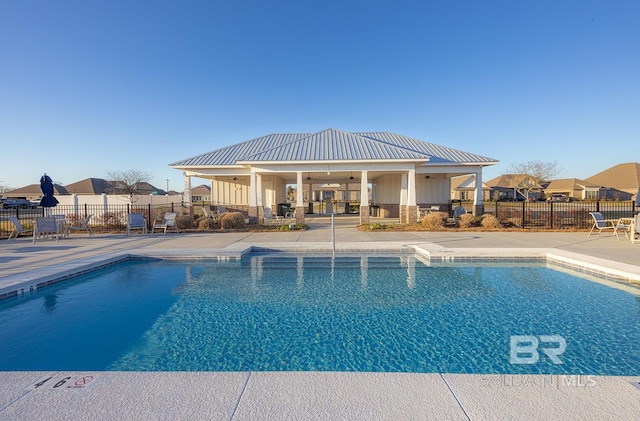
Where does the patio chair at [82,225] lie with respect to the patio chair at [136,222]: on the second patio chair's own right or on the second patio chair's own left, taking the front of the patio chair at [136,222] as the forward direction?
on the second patio chair's own right

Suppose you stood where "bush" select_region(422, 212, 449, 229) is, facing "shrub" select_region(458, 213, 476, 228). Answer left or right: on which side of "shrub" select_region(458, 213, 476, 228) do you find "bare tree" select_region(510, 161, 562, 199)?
left

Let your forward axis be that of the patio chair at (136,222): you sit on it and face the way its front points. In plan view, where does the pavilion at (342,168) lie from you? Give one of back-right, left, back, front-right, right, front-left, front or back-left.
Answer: left

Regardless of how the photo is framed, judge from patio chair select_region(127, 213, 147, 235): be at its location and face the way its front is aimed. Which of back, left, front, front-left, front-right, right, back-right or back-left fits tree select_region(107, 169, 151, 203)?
back

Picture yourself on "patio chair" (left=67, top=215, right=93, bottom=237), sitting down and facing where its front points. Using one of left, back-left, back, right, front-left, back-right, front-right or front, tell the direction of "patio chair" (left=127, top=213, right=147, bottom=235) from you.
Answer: back-left

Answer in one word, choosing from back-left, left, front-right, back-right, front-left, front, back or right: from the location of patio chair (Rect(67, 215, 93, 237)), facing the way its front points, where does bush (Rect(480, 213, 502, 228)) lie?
back-left

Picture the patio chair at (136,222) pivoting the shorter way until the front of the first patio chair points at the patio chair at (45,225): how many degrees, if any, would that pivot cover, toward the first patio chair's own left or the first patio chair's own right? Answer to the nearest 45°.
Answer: approximately 90° to the first patio chair's own right

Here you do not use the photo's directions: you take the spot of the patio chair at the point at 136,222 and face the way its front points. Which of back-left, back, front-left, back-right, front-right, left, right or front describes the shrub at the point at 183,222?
left

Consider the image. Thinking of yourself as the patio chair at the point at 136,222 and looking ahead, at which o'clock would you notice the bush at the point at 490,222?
The bush is roughly at 10 o'clock from the patio chair.

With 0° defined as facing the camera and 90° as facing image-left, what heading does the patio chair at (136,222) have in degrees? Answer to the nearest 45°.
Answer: approximately 0°
